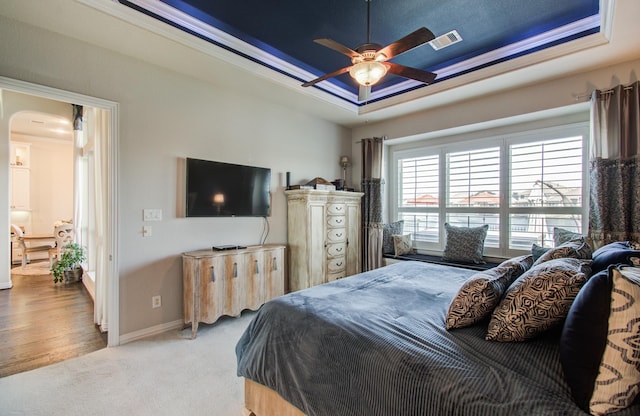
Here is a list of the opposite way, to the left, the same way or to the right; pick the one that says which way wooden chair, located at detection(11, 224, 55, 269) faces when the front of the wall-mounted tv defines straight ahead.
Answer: to the left

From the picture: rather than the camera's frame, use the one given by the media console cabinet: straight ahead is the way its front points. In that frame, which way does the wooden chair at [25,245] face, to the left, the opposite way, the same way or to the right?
to the left

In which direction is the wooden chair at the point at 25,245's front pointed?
to the viewer's right

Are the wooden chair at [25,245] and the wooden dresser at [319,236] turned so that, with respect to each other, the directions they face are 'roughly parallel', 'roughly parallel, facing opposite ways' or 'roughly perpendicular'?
roughly perpendicular
